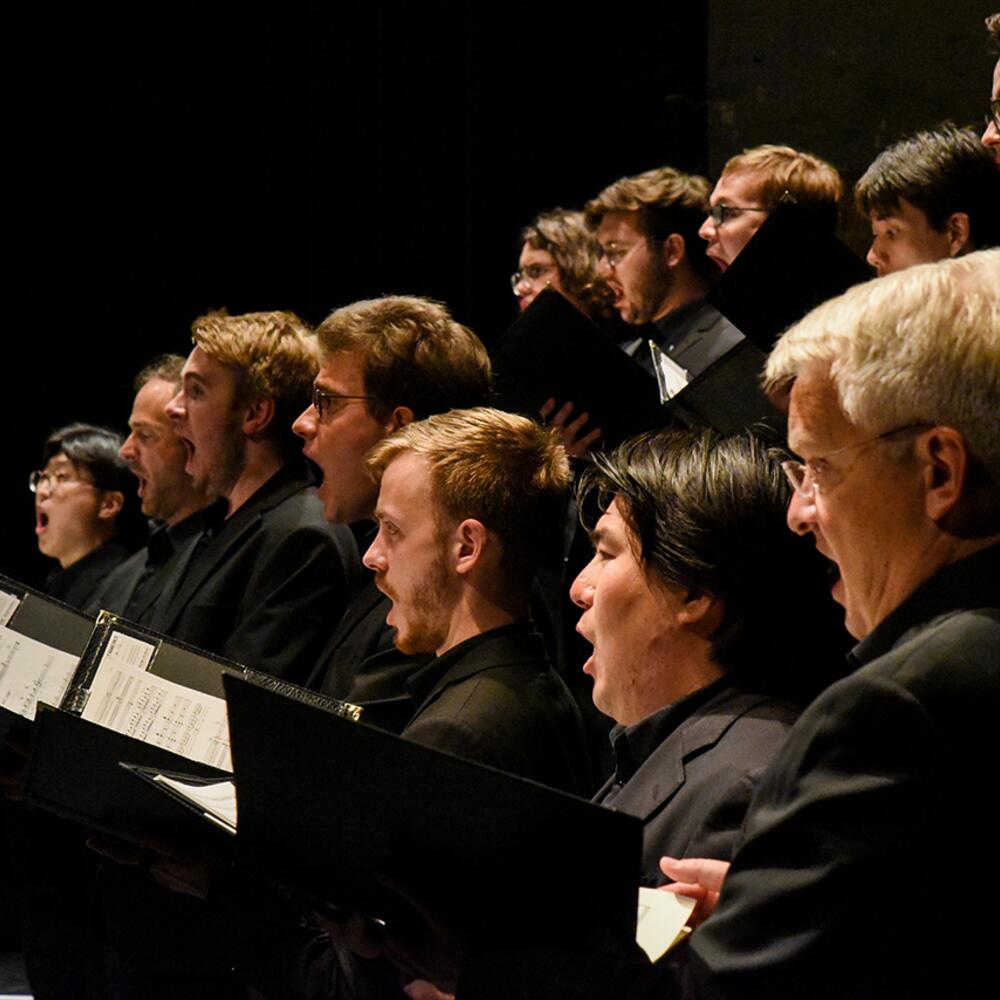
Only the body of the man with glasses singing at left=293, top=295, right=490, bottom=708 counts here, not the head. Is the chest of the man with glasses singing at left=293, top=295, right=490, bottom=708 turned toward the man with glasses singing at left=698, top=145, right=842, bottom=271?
no

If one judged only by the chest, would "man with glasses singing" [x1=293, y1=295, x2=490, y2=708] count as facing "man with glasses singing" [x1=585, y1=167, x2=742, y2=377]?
no

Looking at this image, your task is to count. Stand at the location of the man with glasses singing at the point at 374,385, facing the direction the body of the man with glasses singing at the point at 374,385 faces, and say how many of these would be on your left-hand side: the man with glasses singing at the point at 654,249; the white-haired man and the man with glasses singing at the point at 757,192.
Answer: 1

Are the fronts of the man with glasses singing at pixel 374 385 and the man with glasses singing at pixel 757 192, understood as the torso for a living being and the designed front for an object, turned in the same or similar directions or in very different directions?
same or similar directions

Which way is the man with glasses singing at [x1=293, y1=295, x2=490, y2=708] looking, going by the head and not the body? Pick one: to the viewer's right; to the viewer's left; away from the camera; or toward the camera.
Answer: to the viewer's left

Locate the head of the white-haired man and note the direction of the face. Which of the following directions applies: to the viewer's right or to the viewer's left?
to the viewer's left

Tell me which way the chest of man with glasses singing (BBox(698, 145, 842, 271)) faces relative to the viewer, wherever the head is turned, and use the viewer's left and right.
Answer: facing to the left of the viewer

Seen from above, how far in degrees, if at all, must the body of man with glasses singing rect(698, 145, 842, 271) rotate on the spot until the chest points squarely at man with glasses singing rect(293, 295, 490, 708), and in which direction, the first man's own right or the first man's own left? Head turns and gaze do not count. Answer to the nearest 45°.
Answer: approximately 45° to the first man's own left

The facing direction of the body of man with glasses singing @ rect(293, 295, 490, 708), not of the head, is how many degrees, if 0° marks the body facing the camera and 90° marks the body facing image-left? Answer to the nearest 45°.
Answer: approximately 90°

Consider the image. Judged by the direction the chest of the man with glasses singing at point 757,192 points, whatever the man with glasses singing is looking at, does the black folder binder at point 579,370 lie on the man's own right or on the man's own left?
on the man's own left

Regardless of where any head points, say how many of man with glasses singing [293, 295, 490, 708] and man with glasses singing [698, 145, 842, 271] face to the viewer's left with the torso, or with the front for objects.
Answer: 2

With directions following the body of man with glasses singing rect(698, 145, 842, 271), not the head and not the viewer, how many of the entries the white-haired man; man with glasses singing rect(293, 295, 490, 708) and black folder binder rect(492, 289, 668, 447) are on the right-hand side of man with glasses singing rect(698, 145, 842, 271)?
0

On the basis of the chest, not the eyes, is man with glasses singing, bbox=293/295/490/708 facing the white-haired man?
no
